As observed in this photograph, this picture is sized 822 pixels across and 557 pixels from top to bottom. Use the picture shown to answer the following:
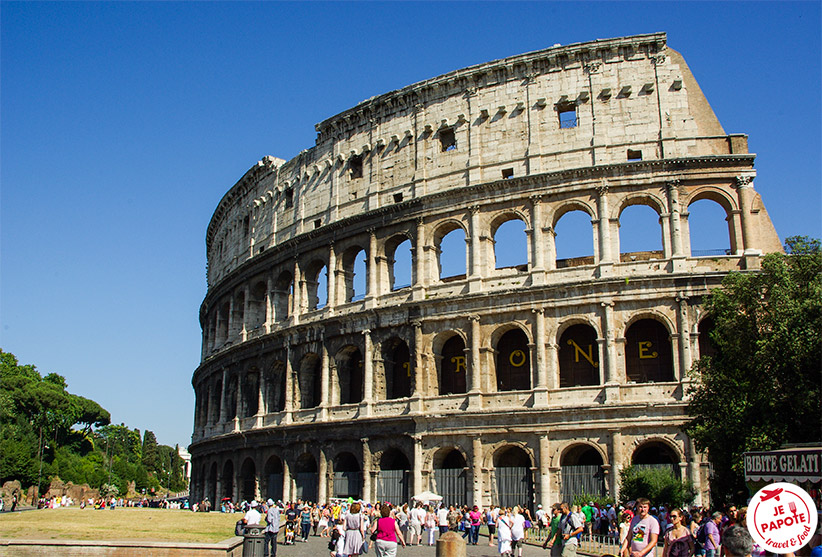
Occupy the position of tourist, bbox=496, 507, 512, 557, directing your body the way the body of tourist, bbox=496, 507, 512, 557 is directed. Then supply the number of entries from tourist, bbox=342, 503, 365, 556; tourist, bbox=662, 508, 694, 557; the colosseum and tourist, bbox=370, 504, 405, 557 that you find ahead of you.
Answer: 1

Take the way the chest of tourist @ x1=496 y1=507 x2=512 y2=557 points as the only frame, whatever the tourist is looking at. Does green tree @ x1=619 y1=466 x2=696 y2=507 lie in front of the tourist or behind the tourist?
in front

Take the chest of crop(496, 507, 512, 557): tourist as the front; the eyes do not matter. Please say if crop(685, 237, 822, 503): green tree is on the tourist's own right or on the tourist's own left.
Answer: on the tourist's own right

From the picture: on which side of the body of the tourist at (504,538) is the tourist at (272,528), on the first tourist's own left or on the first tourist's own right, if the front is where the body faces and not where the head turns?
on the first tourist's own left

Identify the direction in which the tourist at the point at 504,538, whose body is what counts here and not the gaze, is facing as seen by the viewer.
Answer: away from the camera
